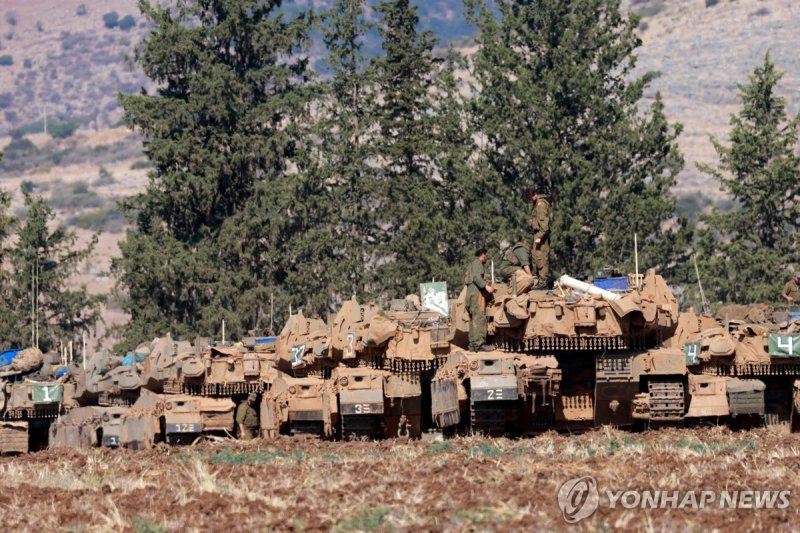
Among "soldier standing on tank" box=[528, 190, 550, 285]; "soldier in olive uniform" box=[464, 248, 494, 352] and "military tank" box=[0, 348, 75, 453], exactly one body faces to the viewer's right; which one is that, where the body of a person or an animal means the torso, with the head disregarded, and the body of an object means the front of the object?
the soldier in olive uniform

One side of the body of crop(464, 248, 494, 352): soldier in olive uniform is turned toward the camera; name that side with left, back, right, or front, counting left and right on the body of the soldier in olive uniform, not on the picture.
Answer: right

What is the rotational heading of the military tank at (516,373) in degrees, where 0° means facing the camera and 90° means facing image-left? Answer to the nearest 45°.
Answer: approximately 180°

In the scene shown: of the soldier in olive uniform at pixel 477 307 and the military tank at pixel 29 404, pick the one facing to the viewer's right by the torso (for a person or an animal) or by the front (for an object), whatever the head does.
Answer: the soldier in olive uniform

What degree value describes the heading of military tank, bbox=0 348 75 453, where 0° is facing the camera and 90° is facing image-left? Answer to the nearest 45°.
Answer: approximately 180°

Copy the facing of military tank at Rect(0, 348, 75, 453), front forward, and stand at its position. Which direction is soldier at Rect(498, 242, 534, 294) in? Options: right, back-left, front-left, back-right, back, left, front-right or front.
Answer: back-right

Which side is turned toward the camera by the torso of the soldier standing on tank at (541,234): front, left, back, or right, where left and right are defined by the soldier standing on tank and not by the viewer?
left

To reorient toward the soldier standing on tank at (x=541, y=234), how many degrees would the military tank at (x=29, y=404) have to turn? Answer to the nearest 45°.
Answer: approximately 135° to its right

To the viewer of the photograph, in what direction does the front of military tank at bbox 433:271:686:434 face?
facing away from the viewer
